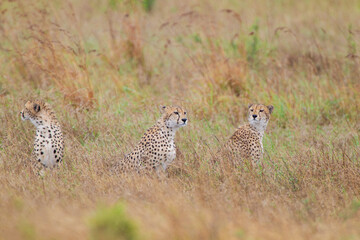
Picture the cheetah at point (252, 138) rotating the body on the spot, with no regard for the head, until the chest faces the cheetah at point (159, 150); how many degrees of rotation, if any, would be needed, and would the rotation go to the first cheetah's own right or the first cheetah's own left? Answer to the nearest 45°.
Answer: approximately 135° to the first cheetah's own right

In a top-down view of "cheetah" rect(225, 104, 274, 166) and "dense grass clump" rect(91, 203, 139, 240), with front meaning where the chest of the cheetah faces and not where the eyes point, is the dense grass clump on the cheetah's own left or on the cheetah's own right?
on the cheetah's own right

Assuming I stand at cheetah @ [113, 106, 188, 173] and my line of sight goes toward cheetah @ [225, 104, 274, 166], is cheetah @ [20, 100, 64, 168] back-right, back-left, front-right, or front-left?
back-left

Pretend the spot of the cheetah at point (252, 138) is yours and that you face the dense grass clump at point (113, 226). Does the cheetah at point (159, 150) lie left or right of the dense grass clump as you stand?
right
